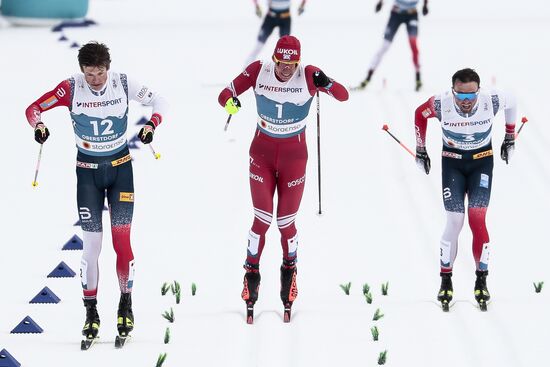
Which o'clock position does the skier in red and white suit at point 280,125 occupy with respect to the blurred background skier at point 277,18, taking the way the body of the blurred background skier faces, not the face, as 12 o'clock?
The skier in red and white suit is roughly at 12 o'clock from the blurred background skier.

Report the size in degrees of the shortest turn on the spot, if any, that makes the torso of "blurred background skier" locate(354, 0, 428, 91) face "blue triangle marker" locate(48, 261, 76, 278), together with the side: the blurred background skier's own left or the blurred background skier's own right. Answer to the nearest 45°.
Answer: approximately 45° to the blurred background skier's own right

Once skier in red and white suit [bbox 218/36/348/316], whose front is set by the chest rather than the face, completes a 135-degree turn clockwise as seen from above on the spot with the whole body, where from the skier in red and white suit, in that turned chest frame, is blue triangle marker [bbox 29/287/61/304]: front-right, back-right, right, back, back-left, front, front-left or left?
front-left

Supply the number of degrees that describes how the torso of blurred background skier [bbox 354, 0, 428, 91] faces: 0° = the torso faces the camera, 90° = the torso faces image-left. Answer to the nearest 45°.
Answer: approximately 0°

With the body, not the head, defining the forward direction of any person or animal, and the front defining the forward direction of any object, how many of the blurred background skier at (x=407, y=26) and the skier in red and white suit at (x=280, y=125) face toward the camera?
2

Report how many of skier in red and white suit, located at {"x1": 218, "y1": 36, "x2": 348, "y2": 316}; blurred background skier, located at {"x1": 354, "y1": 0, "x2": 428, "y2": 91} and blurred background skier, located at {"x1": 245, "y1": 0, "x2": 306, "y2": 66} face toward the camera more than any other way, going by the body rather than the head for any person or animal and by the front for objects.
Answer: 3

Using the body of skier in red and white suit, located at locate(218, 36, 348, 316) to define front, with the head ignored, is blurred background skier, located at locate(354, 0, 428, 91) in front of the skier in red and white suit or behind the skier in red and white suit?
behind

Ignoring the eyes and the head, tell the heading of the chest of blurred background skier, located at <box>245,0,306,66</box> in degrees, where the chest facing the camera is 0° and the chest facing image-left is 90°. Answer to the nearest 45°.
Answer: approximately 0°

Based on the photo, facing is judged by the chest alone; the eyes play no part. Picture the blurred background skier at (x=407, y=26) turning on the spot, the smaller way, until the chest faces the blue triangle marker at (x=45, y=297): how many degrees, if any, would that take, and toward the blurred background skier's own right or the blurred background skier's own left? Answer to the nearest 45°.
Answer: approximately 45° to the blurred background skier's own right

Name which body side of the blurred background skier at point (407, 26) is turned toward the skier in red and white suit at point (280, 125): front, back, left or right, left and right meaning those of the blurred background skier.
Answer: front
